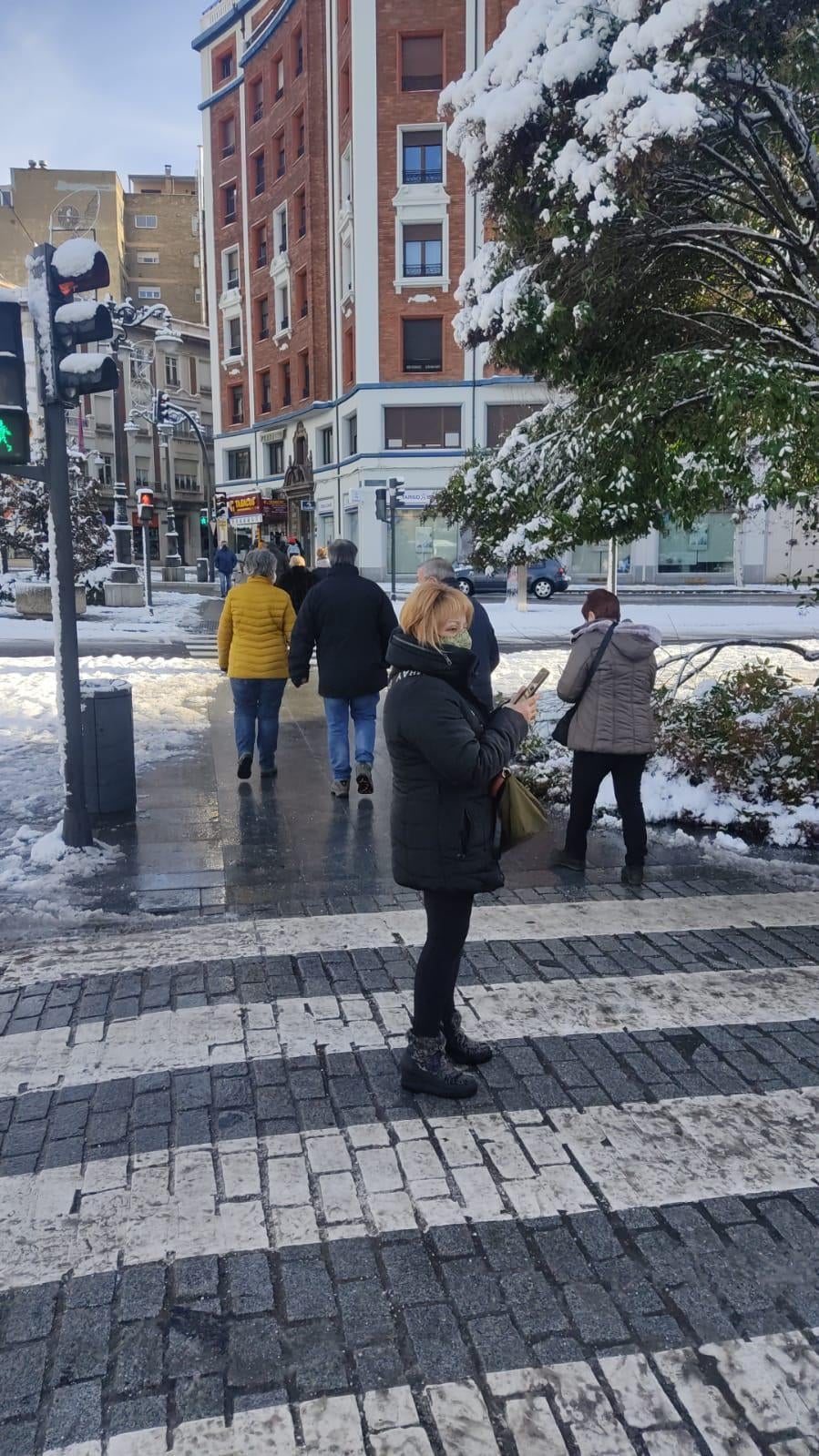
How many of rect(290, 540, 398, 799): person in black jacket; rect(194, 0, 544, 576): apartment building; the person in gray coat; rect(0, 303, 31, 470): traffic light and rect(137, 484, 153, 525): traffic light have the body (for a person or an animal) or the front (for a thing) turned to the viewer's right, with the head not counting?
0

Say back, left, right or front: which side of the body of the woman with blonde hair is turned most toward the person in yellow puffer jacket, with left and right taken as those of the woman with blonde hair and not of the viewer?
left

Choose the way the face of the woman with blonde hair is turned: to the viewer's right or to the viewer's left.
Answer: to the viewer's right

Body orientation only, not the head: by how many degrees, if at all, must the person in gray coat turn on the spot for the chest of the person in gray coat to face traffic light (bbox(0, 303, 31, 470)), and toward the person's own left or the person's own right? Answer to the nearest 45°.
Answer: approximately 45° to the person's own left

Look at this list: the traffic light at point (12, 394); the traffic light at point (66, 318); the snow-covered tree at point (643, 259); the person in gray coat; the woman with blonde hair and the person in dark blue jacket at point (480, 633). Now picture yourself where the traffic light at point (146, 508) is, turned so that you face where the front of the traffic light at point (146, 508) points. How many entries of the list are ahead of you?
6

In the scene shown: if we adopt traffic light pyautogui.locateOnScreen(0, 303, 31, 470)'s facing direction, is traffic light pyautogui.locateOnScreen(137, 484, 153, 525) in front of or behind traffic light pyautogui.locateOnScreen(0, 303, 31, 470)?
behind

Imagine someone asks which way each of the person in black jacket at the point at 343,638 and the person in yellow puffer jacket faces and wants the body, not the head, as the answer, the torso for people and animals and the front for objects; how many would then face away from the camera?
2

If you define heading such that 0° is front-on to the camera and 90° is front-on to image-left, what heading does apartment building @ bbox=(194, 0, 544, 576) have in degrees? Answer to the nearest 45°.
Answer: approximately 45°

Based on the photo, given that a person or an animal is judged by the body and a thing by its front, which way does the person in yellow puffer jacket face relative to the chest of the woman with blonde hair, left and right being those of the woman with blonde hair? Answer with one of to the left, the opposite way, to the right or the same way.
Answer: to the left

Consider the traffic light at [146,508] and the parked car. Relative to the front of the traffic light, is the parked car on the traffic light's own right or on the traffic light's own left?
on the traffic light's own left

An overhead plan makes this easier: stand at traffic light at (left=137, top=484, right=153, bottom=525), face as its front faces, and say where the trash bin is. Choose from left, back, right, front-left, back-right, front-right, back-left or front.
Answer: front

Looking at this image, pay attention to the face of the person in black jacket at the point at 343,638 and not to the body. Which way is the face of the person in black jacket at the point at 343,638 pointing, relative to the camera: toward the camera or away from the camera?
away from the camera

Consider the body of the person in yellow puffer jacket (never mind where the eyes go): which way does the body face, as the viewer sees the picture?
away from the camera

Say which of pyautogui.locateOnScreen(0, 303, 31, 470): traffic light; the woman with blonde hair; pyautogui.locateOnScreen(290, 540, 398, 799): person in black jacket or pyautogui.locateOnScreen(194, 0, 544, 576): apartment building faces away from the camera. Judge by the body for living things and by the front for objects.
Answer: the person in black jacket

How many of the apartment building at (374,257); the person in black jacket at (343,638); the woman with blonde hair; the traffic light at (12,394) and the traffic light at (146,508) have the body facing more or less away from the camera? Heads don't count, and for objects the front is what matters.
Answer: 1

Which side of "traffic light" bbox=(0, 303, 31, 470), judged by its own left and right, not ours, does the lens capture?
front

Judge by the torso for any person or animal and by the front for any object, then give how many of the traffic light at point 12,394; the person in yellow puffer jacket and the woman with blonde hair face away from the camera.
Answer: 1

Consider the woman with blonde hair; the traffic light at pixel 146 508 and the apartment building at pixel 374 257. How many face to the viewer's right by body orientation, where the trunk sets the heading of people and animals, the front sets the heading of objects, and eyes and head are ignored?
1

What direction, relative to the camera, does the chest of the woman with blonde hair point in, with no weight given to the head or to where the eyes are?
to the viewer's right

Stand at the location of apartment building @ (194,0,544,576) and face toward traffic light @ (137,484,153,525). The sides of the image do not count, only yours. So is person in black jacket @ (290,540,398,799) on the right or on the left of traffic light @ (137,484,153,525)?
left

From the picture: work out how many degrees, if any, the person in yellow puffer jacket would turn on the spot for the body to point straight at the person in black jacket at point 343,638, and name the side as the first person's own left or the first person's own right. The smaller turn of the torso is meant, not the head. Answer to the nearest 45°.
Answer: approximately 135° to the first person's own right

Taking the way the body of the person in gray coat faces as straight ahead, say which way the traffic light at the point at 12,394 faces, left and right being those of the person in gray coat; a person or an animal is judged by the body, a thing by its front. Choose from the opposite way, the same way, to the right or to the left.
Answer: the opposite way
